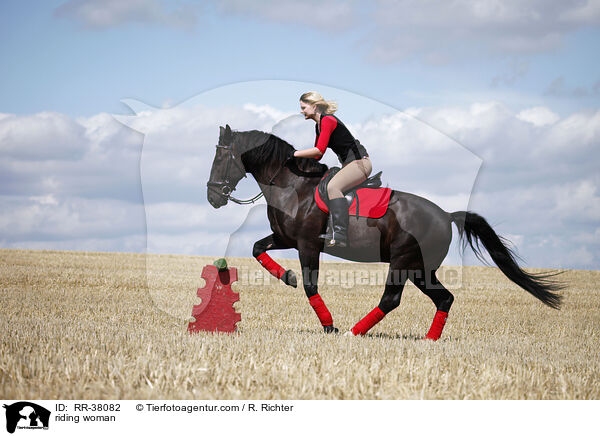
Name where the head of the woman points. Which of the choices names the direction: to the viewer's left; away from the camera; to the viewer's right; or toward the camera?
to the viewer's left

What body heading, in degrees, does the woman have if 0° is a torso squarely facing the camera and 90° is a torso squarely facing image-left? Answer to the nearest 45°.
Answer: approximately 90°

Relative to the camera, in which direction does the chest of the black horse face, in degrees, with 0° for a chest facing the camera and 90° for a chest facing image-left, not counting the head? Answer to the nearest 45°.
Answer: approximately 90°

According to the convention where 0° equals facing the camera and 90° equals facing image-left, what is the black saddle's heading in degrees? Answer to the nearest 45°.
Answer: approximately 90°
